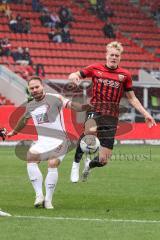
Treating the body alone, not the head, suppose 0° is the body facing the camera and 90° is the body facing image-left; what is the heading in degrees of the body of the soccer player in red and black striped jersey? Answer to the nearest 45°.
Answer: approximately 0°
